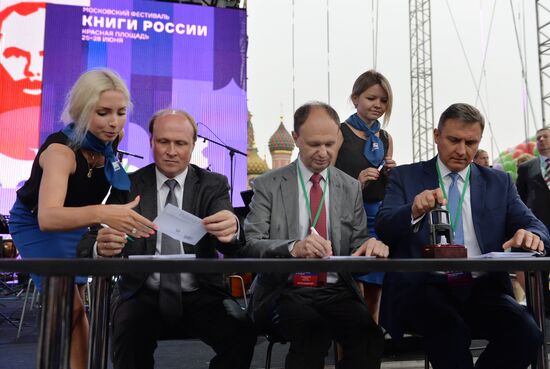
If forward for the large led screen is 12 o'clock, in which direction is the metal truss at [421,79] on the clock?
The metal truss is roughly at 8 o'clock from the large led screen.

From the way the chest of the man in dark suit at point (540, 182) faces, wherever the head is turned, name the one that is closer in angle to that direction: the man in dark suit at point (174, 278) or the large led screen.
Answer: the man in dark suit

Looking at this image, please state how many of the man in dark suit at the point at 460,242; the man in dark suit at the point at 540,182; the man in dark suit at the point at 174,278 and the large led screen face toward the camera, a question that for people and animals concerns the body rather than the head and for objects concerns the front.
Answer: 4

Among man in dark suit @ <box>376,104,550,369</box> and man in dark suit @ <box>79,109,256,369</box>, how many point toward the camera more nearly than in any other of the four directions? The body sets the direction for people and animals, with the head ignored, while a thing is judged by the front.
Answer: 2

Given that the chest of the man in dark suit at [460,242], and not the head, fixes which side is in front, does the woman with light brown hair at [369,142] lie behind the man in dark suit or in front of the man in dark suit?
behind

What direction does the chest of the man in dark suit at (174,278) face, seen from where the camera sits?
toward the camera

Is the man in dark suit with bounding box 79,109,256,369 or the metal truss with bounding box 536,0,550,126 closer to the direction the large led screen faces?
the man in dark suit

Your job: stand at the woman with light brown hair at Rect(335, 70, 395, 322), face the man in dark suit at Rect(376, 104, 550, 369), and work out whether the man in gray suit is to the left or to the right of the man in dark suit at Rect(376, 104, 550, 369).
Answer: right

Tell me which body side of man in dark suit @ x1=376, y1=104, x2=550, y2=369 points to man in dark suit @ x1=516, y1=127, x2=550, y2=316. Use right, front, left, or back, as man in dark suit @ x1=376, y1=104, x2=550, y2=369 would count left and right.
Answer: back

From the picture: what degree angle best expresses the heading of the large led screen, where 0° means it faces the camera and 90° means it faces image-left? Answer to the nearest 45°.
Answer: approximately 0°

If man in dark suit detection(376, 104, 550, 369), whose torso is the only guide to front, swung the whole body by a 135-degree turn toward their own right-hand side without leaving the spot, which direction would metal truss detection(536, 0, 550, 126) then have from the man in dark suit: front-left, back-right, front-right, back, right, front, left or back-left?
front-right
